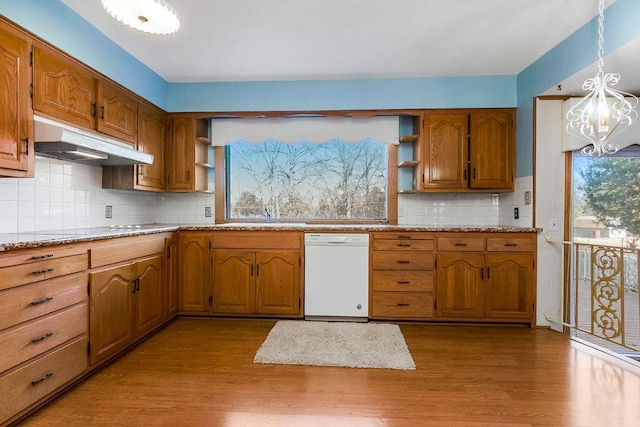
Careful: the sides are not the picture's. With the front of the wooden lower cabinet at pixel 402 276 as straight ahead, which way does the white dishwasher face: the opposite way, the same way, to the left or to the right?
the same way

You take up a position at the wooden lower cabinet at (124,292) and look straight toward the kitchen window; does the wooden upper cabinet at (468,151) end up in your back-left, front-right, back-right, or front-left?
front-right

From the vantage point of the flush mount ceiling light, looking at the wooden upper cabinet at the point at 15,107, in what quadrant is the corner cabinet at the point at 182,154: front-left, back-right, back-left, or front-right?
front-right

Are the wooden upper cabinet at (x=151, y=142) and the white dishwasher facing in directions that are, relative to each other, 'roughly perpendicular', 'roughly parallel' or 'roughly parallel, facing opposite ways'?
roughly perpendicular

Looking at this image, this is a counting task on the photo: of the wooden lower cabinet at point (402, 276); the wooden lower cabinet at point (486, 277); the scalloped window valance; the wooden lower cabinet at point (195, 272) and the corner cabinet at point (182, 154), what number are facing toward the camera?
5

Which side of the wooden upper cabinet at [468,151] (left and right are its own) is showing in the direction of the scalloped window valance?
right

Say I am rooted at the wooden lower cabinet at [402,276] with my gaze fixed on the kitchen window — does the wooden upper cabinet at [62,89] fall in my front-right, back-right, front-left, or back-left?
front-left

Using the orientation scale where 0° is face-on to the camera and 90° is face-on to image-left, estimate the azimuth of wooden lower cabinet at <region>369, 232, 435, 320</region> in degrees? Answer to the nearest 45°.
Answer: approximately 0°

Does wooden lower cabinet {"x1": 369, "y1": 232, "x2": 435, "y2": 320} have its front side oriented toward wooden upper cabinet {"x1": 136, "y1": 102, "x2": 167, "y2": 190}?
no

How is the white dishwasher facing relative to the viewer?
toward the camera

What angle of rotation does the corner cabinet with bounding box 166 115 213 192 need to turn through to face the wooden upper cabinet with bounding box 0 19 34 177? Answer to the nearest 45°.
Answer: approximately 45° to its right

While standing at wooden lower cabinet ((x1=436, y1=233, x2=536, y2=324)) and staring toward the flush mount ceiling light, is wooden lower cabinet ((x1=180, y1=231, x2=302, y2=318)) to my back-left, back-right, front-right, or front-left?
front-right

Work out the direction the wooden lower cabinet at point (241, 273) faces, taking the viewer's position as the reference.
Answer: facing the viewer

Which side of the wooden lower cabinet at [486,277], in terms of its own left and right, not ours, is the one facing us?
front

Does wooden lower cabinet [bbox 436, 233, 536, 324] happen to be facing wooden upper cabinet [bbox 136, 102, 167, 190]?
no

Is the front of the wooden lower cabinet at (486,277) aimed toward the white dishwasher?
no

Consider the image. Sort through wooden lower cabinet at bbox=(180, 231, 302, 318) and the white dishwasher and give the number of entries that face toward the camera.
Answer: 2

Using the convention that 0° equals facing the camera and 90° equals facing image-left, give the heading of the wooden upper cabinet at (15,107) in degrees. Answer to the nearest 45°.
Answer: approximately 315°

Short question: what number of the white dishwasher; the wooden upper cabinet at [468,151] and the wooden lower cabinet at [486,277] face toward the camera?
3

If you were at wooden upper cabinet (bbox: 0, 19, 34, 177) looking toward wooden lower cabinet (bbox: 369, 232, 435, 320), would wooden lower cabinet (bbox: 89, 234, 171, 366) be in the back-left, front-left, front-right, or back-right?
front-left

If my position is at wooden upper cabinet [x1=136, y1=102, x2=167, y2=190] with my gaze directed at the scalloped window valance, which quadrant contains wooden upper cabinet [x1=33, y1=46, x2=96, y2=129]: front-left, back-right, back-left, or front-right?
back-right

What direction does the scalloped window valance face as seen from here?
toward the camera
